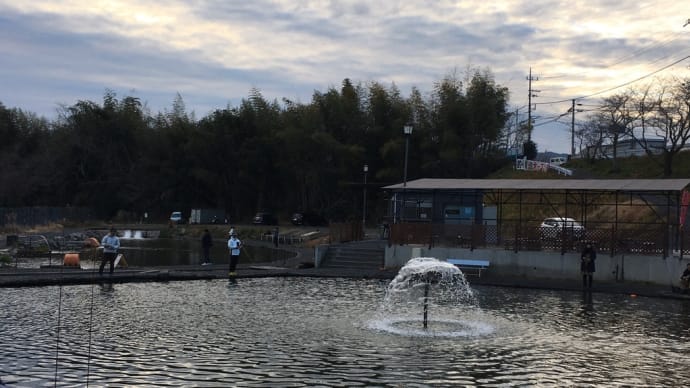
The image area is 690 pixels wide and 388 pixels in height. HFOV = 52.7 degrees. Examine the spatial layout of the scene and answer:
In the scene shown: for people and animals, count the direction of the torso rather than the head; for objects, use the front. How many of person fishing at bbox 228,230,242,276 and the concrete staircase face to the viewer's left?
0

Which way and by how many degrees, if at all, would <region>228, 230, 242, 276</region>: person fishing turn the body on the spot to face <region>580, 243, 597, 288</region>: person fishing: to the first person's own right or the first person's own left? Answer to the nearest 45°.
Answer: approximately 45° to the first person's own left

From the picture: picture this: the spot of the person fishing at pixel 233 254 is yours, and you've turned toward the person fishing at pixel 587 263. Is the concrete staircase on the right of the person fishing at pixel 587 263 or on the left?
left

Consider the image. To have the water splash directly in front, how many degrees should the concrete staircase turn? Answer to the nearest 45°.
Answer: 0° — it already faces it

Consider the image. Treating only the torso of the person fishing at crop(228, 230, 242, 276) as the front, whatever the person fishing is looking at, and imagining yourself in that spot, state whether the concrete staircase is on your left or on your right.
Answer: on your left

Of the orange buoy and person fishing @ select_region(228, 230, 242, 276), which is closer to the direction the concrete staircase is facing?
the person fishing

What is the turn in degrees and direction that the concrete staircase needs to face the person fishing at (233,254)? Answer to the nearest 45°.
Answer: approximately 45° to its right

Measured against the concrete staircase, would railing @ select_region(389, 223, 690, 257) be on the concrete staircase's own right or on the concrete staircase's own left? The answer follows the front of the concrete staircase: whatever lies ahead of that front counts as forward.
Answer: on the concrete staircase's own left

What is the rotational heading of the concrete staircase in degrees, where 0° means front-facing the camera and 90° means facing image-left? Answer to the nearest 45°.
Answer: approximately 0°
